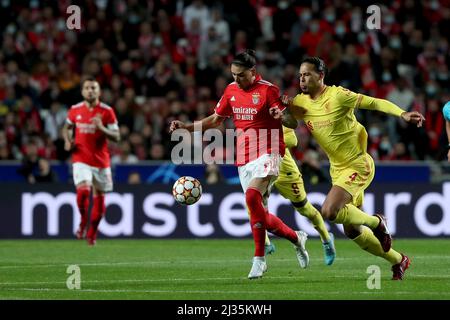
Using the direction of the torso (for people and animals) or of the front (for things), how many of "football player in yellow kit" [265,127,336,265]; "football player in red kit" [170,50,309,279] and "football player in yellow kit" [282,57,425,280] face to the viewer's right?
0

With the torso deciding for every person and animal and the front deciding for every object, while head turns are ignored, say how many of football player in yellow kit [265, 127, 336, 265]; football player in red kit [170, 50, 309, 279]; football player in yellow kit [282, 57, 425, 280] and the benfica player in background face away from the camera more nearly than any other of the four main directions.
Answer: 0

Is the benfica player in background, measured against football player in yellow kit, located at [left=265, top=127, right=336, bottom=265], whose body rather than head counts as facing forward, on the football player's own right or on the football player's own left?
on the football player's own right

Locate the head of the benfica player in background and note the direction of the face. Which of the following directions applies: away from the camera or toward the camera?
toward the camera

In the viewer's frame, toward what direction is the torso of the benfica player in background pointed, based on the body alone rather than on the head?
toward the camera

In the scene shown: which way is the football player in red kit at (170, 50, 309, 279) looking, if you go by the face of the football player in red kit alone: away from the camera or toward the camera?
toward the camera

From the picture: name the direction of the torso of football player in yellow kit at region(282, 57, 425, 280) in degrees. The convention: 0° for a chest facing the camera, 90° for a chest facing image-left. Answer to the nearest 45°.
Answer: approximately 45°

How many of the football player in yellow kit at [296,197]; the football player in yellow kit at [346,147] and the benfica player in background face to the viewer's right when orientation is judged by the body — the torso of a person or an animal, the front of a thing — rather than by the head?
0

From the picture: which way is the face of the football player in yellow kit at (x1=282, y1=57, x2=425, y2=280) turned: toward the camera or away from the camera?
toward the camera

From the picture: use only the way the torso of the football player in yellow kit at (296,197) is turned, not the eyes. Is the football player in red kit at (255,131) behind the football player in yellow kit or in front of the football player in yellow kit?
in front

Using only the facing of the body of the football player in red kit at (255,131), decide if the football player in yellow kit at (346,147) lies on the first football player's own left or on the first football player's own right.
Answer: on the first football player's own left

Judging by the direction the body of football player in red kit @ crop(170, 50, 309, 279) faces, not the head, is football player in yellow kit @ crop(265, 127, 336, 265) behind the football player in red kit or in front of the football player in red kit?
behind

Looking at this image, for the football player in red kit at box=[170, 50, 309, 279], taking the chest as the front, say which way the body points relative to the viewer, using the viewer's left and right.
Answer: facing the viewer and to the left of the viewer
